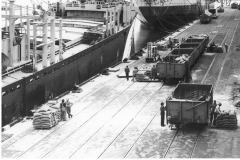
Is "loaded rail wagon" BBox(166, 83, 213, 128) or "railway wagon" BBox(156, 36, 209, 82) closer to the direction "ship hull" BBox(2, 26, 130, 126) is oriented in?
the railway wagon

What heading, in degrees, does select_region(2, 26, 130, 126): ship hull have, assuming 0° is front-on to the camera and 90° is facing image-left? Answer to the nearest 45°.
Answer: approximately 225°

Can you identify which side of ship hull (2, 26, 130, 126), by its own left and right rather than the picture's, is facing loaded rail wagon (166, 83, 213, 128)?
right
